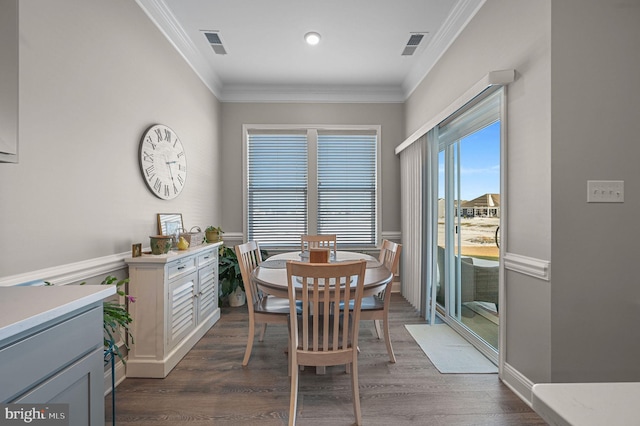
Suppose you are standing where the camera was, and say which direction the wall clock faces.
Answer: facing the viewer and to the right of the viewer

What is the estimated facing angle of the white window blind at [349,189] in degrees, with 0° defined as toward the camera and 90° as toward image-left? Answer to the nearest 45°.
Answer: approximately 0°

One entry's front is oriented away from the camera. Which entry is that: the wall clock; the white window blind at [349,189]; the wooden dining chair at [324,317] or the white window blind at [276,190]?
the wooden dining chair

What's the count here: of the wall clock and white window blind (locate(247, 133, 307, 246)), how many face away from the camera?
0

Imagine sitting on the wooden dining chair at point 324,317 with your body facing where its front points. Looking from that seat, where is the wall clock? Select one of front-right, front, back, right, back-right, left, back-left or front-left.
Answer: front-left

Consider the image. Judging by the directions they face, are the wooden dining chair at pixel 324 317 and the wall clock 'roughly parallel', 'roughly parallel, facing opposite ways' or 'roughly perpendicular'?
roughly perpendicular

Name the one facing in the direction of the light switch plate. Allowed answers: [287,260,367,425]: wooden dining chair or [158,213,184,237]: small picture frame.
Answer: the small picture frame

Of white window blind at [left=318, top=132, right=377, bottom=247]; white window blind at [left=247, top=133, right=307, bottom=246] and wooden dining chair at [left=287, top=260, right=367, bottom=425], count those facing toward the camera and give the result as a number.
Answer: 2

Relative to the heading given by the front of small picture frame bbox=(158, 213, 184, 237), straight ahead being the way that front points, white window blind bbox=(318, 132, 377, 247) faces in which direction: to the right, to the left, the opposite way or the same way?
to the right

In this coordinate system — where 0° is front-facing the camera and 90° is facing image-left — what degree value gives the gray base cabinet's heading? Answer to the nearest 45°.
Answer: approximately 315°

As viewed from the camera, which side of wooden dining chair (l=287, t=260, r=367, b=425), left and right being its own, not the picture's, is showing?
back
